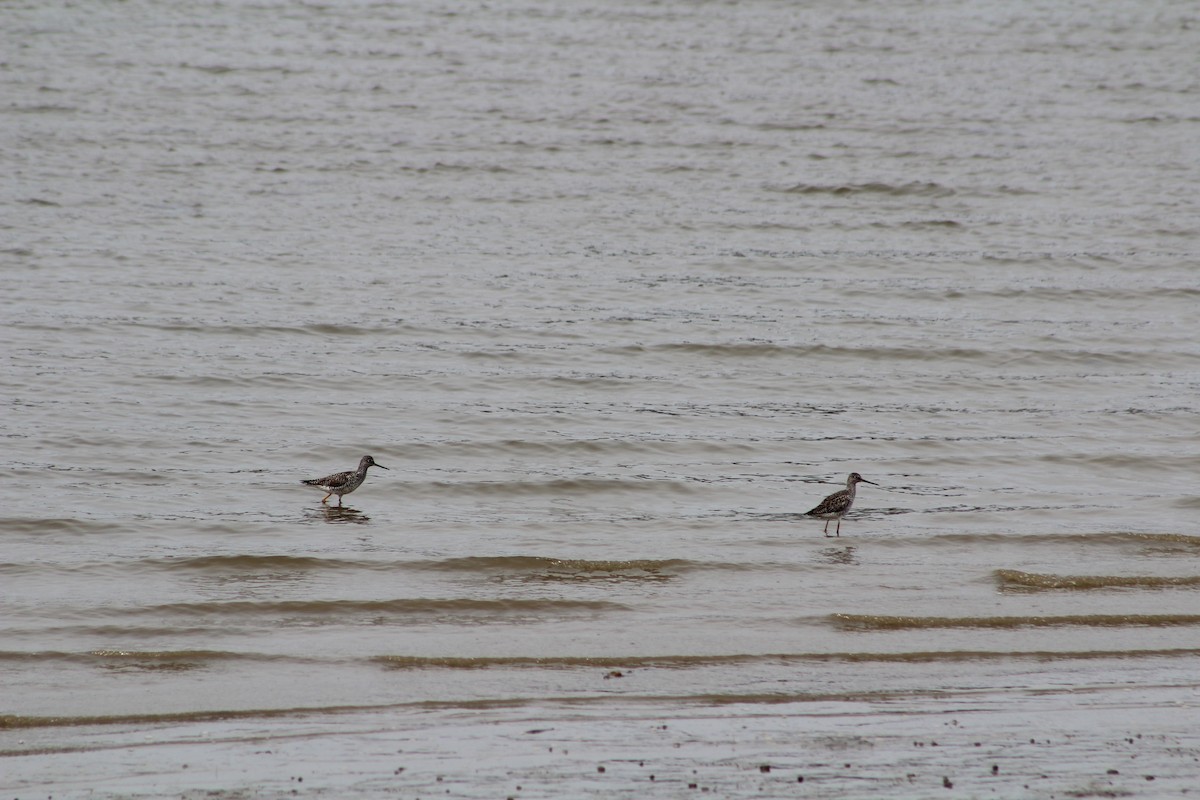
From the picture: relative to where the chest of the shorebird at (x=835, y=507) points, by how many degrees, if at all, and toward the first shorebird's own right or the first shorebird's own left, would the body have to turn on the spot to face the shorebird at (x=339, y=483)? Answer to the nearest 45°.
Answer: approximately 180°

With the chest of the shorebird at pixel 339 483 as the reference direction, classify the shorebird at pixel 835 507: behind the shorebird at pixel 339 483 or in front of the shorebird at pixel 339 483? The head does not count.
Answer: in front

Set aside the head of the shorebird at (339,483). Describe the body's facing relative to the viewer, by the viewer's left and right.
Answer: facing to the right of the viewer

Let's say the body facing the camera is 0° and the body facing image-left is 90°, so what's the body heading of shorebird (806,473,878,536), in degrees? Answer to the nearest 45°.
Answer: approximately 270°

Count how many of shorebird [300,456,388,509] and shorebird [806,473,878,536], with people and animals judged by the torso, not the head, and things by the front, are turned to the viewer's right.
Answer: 2
